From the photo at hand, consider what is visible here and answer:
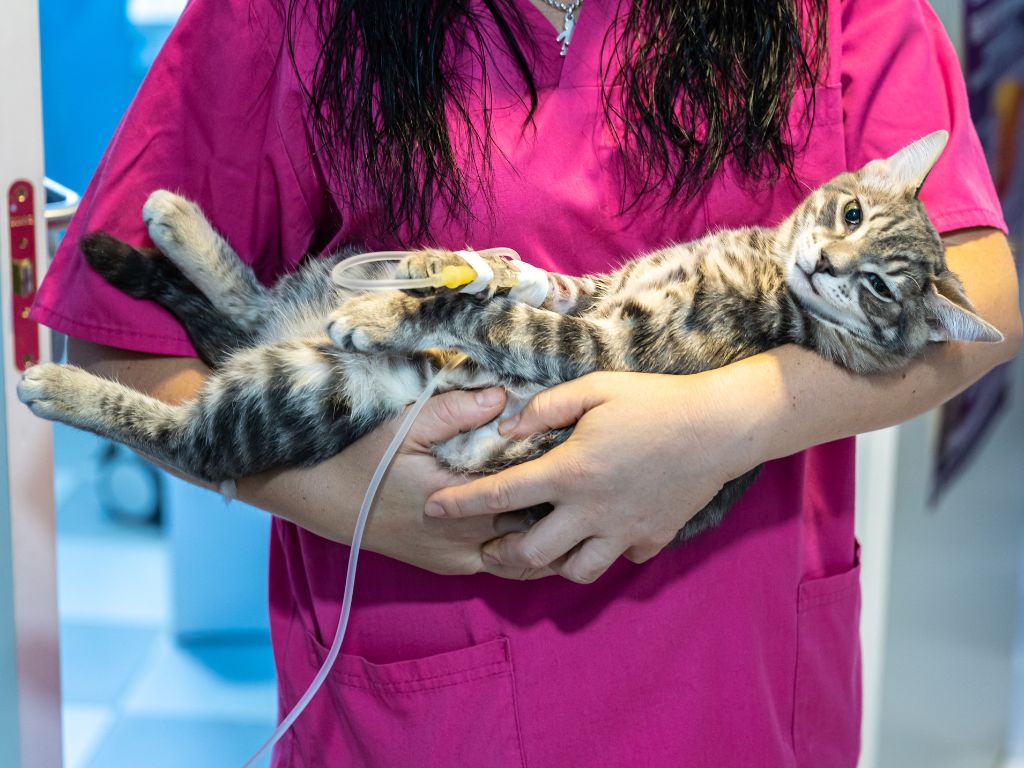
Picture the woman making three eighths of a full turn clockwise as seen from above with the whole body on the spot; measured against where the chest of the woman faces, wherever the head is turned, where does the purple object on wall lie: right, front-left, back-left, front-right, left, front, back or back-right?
right

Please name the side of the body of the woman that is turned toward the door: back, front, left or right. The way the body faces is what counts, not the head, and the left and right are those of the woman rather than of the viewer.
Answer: right

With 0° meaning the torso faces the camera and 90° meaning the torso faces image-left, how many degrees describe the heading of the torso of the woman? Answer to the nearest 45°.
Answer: approximately 0°
